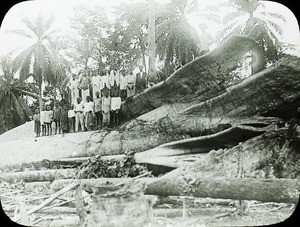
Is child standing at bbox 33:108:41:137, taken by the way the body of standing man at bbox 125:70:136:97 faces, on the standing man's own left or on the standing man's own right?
on the standing man's own right

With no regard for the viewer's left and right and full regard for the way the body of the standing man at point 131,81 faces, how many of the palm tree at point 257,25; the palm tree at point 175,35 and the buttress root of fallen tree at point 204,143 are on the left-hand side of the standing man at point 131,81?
3

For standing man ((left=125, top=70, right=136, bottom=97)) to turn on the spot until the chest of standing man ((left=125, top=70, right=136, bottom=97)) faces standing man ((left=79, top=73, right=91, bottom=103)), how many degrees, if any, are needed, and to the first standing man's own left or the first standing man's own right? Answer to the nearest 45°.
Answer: approximately 90° to the first standing man's own right

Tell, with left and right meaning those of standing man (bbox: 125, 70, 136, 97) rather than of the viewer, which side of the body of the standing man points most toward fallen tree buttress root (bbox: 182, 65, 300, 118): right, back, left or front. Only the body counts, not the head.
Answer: left

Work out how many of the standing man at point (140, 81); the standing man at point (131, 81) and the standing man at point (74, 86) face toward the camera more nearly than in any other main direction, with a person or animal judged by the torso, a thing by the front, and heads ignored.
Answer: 3

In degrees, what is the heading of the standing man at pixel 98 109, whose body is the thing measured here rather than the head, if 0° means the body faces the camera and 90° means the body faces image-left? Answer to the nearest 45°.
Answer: approximately 0°

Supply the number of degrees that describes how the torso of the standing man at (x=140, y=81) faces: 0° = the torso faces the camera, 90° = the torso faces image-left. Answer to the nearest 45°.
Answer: approximately 0°
